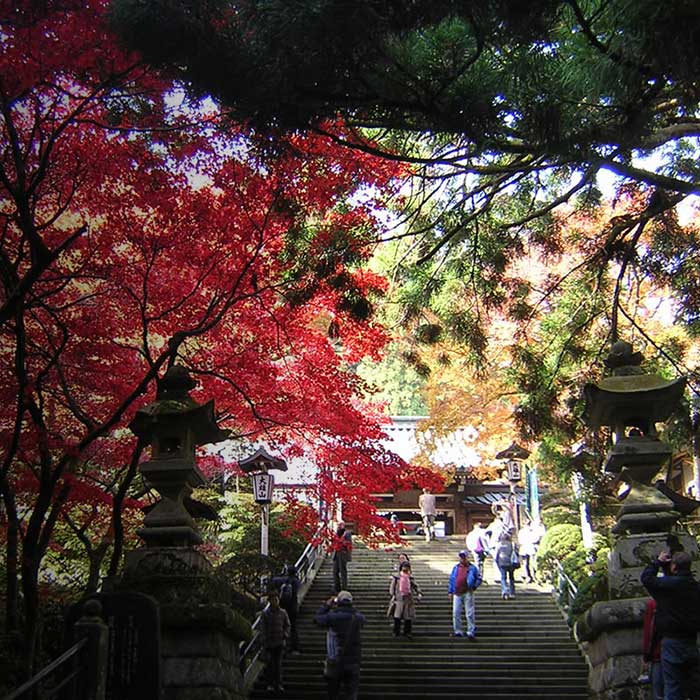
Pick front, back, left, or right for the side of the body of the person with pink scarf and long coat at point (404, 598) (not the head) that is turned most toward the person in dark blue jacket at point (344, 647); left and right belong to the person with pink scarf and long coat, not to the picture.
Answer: front

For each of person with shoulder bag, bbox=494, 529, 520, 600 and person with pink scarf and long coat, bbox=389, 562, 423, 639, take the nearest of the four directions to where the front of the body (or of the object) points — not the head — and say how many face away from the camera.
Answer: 1

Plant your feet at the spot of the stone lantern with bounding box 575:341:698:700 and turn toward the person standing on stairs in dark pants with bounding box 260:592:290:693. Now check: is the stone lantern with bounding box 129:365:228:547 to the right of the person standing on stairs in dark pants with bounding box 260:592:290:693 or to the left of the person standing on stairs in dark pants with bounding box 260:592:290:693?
left

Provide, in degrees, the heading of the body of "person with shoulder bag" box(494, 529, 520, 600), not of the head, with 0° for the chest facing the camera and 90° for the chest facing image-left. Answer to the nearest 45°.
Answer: approximately 180°

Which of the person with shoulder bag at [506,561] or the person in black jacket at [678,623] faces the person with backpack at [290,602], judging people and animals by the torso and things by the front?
the person in black jacket

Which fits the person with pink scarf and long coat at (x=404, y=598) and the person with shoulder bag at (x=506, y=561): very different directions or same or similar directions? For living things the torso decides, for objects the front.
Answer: very different directions

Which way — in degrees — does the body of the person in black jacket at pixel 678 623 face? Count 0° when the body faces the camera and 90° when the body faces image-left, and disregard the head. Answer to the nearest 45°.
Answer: approximately 135°

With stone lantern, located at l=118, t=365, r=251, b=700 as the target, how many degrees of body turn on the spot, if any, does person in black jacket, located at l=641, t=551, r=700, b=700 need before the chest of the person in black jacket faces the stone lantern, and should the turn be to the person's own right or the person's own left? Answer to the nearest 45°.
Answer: approximately 45° to the person's own left

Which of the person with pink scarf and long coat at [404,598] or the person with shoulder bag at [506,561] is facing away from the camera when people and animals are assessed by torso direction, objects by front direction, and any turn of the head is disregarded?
the person with shoulder bag at [506,561]

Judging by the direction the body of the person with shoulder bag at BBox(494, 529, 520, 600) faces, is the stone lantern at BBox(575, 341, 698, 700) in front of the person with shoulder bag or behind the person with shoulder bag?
behind

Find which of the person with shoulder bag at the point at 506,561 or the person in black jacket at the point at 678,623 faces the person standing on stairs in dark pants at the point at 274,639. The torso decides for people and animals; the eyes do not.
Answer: the person in black jacket

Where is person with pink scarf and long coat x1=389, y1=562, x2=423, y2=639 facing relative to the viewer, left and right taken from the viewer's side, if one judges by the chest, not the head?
facing the viewer

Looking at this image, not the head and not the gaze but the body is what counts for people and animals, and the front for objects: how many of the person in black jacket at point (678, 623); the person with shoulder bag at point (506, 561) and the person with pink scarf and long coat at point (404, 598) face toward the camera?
1
